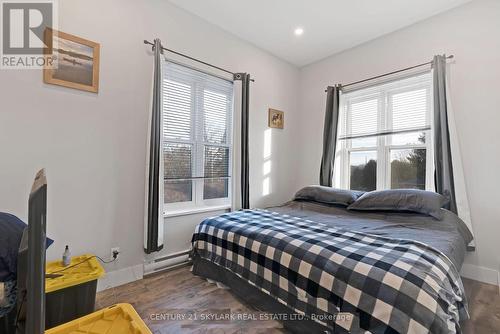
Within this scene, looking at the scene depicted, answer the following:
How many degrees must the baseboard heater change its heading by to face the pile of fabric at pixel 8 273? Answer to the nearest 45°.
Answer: approximately 90° to its right

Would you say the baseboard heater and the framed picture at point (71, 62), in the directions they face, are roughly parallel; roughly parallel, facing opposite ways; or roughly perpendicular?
roughly parallel

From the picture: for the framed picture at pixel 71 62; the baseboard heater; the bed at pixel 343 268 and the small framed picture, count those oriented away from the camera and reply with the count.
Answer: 0

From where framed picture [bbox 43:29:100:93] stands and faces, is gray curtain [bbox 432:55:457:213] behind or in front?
in front

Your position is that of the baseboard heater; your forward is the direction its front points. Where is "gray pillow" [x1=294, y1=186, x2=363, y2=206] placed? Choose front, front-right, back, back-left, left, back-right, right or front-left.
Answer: front-left

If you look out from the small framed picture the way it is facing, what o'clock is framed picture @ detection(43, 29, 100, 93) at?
The framed picture is roughly at 3 o'clock from the small framed picture.

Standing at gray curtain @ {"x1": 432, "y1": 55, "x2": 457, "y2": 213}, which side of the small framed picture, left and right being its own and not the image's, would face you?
front

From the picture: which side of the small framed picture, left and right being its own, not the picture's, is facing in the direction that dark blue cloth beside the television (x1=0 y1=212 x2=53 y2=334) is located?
right

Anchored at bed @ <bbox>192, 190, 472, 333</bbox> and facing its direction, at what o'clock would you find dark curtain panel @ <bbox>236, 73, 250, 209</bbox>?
The dark curtain panel is roughly at 3 o'clock from the bed.

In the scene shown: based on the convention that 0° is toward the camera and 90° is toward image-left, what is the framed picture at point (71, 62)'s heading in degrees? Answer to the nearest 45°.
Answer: approximately 315°

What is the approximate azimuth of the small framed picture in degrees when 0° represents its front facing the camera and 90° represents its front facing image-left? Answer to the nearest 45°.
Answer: approximately 315°

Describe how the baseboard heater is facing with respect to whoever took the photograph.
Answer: facing the viewer and to the right of the viewer
